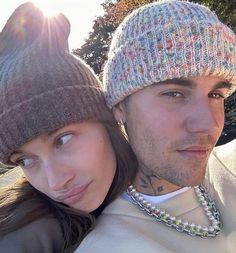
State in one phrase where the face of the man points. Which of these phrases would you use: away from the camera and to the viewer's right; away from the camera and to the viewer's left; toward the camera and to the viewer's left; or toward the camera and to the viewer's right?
toward the camera and to the viewer's right

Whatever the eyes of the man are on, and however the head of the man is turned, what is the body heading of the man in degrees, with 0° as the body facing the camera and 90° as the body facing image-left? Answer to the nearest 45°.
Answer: approximately 315°

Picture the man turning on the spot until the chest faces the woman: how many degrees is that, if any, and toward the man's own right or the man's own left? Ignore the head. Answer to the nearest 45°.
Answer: approximately 135° to the man's own right
